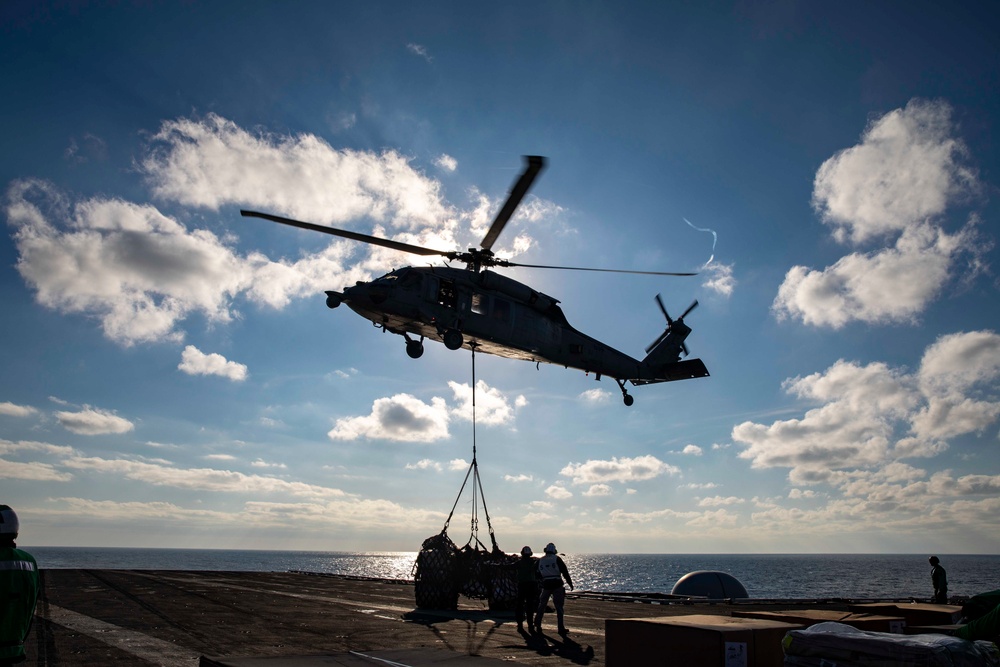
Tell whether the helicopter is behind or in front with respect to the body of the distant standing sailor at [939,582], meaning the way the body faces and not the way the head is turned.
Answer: in front

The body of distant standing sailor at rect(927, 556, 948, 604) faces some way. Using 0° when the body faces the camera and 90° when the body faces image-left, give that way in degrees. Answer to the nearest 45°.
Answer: approximately 90°

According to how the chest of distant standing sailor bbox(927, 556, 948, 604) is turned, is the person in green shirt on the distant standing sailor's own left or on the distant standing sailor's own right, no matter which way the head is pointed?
on the distant standing sailor's own left

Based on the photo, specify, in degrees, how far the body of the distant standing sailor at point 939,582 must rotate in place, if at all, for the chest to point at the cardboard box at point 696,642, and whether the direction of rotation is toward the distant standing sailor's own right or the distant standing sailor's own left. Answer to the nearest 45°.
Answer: approximately 90° to the distant standing sailor's own left

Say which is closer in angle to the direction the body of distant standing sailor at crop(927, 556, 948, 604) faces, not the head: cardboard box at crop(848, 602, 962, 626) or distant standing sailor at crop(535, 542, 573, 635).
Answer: the distant standing sailor

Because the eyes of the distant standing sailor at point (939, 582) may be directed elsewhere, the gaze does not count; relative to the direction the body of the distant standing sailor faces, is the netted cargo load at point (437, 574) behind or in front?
in front

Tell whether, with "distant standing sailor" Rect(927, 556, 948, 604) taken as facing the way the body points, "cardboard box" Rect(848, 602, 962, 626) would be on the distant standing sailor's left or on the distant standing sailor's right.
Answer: on the distant standing sailor's left

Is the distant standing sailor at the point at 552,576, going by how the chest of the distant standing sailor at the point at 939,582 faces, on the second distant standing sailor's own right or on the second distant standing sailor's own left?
on the second distant standing sailor's own left

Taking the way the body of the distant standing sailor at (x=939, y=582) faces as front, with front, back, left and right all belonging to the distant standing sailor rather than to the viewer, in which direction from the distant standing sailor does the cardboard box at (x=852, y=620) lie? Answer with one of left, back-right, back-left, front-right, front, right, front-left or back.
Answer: left

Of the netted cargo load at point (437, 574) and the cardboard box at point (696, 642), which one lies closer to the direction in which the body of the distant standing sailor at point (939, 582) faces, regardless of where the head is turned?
the netted cargo load
